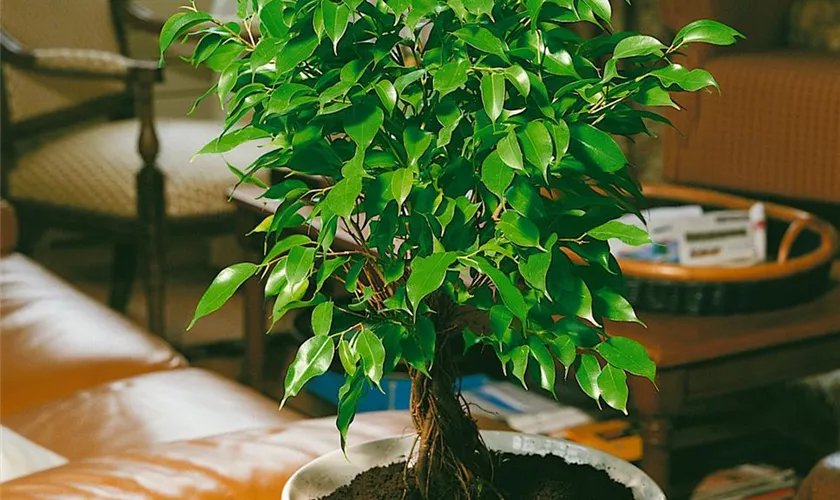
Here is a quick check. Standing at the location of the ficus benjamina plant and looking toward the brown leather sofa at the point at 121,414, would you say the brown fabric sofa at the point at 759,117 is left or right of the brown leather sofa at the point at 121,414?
right

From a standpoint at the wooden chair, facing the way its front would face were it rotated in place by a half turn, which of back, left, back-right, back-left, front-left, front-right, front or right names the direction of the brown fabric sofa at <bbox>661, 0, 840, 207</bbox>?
back-right

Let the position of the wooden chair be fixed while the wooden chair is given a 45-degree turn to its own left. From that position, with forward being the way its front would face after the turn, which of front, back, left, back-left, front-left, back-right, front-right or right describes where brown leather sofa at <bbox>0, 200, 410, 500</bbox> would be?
right

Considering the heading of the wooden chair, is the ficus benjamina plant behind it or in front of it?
in front

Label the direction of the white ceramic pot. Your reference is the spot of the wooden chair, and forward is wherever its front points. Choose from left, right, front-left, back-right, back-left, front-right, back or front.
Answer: front-right

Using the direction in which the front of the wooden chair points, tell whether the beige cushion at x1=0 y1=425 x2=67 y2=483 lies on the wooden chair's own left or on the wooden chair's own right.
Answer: on the wooden chair's own right

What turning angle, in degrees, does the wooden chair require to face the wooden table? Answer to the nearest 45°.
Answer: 0° — it already faces it

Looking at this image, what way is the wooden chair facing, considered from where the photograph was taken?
facing the viewer and to the right of the viewer

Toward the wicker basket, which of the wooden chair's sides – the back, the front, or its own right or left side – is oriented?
front
